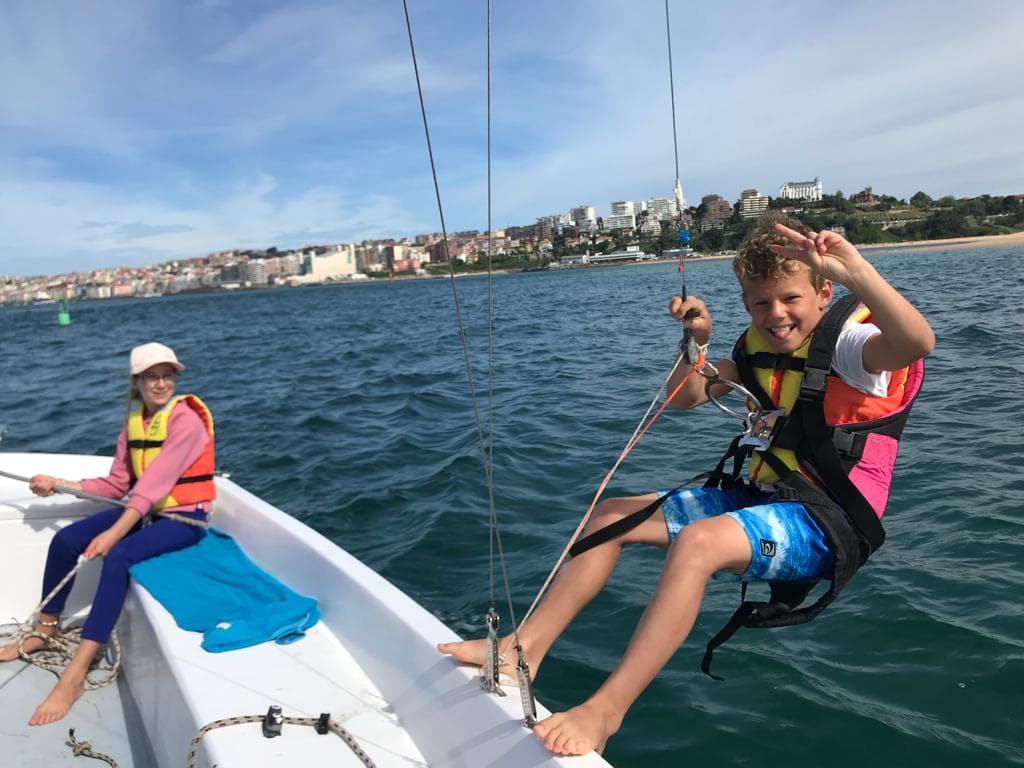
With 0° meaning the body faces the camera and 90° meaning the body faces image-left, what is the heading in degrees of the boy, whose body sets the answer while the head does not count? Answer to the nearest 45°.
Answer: approximately 45°

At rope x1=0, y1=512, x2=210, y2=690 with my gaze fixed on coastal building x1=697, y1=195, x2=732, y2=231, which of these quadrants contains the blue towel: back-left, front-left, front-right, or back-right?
front-right

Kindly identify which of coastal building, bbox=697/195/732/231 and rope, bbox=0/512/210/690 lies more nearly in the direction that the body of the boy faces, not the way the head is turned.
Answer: the rope

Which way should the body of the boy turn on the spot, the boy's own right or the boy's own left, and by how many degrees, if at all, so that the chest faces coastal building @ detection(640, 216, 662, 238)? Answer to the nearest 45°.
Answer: approximately 135° to the boy's own right

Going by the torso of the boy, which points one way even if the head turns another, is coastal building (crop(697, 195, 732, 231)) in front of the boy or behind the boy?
behind

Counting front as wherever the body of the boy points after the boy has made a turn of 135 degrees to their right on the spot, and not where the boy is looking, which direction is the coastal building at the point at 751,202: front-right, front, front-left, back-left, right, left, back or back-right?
front
